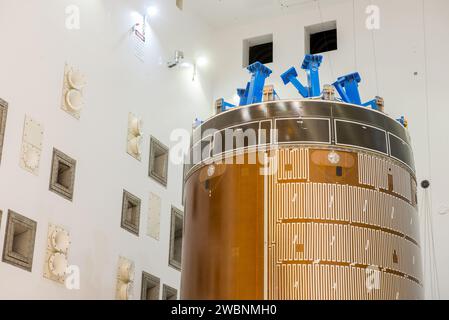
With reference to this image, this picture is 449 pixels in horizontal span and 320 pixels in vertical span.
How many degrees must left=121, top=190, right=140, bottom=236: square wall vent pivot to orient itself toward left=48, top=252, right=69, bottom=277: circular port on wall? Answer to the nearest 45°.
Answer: approximately 90° to its right

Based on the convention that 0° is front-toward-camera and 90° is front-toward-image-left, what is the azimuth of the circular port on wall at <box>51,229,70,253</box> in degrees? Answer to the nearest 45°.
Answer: approximately 315°

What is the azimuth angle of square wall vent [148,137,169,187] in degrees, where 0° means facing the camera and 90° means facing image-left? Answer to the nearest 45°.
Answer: approximately 315°

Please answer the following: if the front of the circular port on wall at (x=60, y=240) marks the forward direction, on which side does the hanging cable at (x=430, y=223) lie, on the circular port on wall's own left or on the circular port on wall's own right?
on the circular port on wall's own left

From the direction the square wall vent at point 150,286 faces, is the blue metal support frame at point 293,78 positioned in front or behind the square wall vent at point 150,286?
in front

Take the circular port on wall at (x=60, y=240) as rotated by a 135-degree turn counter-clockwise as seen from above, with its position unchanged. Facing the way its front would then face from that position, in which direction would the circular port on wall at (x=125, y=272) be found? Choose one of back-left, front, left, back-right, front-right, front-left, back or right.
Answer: front-right
